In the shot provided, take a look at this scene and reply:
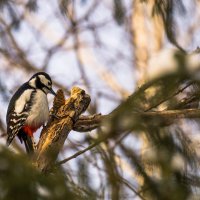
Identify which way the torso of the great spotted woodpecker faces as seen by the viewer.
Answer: to the viewer's right
